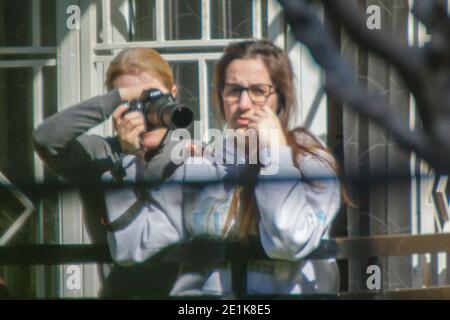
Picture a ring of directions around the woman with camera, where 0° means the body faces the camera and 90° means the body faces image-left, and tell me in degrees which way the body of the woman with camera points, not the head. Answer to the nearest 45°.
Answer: approximately 315°
